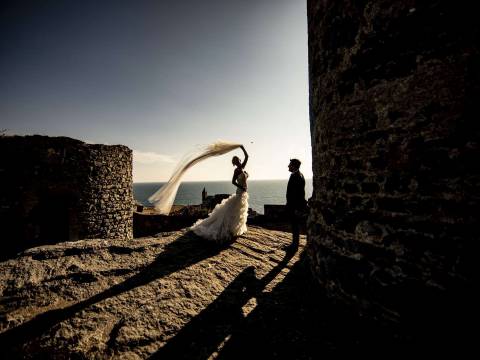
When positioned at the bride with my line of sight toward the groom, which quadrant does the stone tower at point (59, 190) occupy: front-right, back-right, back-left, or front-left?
back-left

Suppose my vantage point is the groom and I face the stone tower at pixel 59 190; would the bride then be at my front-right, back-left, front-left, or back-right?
front-left

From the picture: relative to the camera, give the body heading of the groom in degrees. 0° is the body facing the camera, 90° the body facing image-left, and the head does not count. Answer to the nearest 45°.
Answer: approximately 90°

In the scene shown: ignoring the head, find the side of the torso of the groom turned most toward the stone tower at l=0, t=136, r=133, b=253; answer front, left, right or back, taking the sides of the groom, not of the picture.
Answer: front

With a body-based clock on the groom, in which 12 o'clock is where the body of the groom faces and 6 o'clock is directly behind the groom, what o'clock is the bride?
The bride is roughly at 12 o'clock from the groom.
